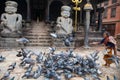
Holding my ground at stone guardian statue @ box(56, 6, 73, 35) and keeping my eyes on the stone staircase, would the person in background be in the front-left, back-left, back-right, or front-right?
back-left

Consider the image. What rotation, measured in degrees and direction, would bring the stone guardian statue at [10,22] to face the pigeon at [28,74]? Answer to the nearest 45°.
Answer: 0° — it already faces it

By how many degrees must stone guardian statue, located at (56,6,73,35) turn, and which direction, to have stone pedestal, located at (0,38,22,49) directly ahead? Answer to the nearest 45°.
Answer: approximately 90° to its right

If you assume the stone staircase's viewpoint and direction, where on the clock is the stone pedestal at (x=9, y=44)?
The stone pedestal is roughly at 2 o'clock from the stone staircase.

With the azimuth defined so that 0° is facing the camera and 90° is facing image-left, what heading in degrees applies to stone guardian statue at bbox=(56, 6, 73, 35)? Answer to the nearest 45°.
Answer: approximately 0°

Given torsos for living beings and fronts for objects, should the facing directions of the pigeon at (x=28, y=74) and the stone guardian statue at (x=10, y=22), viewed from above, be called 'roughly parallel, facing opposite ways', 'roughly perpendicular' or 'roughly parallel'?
roughly perpendicular

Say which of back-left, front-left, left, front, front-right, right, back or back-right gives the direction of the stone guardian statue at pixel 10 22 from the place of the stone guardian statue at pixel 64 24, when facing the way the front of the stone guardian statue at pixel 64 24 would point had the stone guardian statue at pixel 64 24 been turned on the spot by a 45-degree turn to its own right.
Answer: front-right
